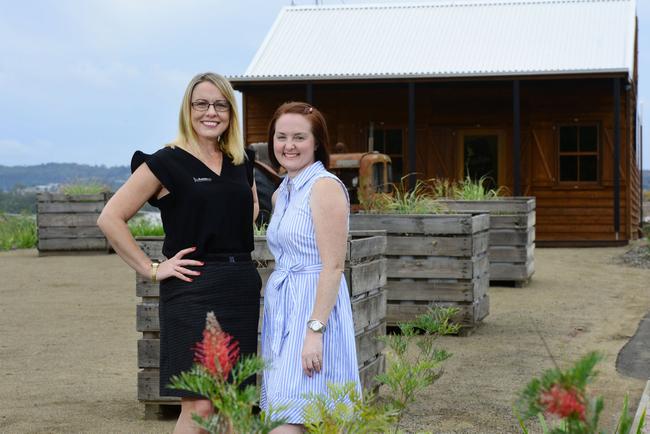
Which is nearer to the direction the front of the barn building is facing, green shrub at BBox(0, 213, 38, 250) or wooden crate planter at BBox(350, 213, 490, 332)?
the wooden crate planter

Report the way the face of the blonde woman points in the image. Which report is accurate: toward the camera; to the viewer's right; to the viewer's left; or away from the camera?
toward the camera

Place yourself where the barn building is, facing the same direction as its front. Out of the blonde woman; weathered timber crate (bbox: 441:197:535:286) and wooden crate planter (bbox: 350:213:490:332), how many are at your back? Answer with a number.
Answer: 0

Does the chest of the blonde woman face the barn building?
no

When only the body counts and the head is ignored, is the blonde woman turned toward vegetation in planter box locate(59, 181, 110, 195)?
no

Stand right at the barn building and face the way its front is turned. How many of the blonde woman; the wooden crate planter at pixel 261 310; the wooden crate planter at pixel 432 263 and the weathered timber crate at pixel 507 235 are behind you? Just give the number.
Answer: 0

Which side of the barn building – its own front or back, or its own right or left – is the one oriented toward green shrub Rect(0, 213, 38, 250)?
right

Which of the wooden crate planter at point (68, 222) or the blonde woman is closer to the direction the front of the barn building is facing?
the blonde woman

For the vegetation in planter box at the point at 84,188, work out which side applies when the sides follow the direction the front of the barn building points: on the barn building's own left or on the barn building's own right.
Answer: on the barn building's own right

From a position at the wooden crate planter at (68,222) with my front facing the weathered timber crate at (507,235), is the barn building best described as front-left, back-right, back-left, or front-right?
front-left

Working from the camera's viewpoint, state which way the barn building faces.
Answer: facing the viewer

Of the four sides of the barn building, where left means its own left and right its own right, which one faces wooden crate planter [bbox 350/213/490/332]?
front

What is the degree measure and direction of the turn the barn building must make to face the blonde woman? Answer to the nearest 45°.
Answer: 0° — it already faces them

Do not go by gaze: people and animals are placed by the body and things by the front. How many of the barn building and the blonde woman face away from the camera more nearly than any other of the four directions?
0

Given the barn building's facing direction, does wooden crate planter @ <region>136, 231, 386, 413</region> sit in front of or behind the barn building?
in front
